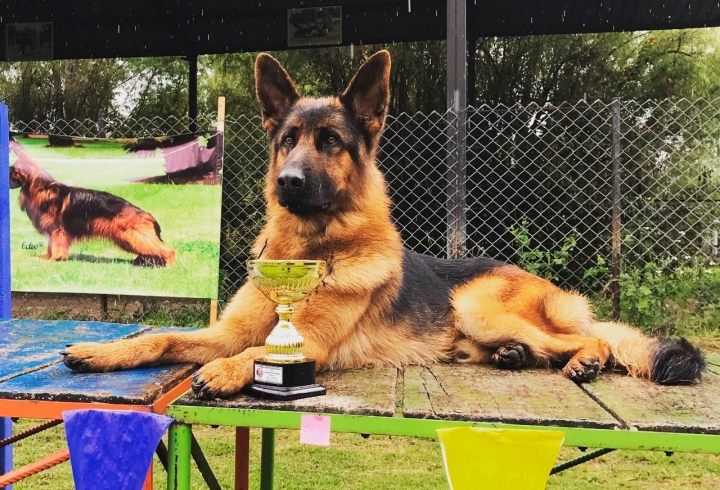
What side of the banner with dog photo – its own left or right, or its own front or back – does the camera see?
front

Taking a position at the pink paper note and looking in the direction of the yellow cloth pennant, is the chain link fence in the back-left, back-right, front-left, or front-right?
front-left

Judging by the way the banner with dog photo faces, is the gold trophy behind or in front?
in front

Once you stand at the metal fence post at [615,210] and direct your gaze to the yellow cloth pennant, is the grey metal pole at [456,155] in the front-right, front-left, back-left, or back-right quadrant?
front-right

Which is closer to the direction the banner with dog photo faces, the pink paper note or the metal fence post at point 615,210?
the pink paper note

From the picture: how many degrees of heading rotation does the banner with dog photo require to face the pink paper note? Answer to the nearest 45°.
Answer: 0° — it already faces it
